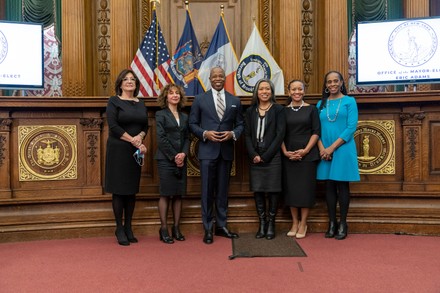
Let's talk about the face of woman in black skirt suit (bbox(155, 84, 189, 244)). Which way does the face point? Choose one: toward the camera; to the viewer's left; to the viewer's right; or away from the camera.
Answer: toward the camera

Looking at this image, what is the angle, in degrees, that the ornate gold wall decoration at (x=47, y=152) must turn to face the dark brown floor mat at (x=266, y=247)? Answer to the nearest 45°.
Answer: approximately 45° to its left

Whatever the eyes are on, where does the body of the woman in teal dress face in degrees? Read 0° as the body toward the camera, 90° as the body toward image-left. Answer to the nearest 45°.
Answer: approximately 45°

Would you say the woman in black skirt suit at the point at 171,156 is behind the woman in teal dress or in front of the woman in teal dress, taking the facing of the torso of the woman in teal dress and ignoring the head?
in front

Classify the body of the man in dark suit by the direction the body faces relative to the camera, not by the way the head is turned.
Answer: toward the camera

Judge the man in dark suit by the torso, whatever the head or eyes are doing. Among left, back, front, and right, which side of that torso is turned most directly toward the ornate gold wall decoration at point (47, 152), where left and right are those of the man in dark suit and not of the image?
right

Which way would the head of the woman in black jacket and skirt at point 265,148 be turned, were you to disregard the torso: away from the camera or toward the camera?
toward the camera

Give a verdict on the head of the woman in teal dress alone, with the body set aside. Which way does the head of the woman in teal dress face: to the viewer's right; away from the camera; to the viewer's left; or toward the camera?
toward the camera

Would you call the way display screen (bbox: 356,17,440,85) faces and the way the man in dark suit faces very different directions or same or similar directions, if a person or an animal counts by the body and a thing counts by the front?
same or similar directions

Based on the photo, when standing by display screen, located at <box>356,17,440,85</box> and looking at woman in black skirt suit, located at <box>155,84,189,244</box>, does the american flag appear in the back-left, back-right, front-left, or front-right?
front-right

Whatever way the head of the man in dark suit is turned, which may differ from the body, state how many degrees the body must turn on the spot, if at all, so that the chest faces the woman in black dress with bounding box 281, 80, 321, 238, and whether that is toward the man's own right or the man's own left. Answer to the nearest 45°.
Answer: approximately 90° to the man's own left

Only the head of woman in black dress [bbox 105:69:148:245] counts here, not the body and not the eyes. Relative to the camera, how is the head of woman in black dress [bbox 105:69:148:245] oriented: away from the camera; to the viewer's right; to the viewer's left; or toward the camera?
toward the camera

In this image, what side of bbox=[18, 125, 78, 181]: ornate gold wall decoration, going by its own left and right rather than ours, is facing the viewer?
front

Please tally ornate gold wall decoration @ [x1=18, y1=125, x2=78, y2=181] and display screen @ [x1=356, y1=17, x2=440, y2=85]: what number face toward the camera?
2

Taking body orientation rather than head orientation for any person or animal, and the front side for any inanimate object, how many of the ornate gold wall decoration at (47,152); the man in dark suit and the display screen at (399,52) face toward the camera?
3

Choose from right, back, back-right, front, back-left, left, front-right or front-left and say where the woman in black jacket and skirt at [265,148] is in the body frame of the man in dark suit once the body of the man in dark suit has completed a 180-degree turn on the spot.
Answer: right
